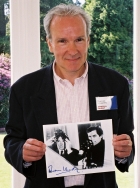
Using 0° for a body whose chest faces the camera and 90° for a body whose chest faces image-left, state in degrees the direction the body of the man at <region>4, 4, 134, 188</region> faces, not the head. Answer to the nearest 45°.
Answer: approximately 0°
